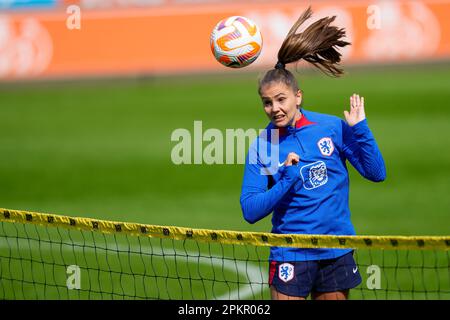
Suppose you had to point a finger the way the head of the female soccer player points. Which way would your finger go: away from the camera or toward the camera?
toward the camera

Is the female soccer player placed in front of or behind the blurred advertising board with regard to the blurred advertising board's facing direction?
in front

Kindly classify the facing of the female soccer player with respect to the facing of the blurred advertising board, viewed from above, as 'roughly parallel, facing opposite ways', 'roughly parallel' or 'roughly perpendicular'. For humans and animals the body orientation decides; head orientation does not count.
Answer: roughly parallel

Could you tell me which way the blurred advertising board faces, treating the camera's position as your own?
facing the viewer

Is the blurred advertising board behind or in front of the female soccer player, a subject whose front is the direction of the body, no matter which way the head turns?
behind

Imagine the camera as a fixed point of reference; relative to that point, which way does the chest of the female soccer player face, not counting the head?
toward the camera

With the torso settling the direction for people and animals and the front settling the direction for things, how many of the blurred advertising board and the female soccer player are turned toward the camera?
2

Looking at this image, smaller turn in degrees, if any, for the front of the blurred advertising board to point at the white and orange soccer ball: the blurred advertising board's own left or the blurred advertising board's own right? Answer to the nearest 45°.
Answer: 0° — it already faces it
